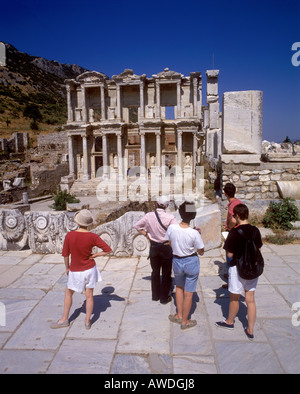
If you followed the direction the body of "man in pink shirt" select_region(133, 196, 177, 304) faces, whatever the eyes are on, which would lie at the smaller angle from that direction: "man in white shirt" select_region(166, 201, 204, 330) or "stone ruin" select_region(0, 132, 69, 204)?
the stone ruin

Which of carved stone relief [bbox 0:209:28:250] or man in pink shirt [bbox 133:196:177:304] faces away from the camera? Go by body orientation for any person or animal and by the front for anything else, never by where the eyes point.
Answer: the man in pink shirt

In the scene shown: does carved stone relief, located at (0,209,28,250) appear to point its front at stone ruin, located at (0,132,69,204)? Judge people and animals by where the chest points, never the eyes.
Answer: no

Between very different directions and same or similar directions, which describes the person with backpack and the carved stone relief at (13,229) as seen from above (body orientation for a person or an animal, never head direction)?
very different directions

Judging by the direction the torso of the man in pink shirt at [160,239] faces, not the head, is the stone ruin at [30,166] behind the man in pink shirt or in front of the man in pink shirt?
in front

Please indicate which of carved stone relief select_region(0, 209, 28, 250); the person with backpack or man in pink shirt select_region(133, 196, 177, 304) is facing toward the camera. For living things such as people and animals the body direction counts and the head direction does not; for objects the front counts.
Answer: the carved stone relief

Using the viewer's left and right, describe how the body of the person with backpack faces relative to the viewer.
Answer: facing away from the viewer and to the left of the viewer

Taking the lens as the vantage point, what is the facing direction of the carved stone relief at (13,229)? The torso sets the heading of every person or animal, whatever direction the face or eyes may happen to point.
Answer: facing the viewer

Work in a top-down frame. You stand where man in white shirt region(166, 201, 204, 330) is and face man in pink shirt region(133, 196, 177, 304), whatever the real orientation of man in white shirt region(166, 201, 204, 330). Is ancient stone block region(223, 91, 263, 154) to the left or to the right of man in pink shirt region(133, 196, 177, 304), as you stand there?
right

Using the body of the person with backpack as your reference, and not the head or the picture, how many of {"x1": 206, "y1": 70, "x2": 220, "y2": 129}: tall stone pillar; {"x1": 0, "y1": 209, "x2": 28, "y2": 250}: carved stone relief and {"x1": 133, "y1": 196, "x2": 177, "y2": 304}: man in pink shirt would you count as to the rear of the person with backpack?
0

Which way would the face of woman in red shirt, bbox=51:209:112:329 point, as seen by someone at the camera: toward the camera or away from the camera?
away from the camera

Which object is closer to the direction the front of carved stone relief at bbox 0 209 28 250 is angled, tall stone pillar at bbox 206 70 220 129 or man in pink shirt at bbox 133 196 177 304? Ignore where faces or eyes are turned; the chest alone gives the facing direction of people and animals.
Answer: the man in pink shirt

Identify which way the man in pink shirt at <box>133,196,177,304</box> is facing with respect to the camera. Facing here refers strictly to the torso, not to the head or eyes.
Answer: away from the camera

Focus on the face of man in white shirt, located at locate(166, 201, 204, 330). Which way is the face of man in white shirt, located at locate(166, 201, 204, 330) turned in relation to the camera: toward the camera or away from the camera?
away from the camera
